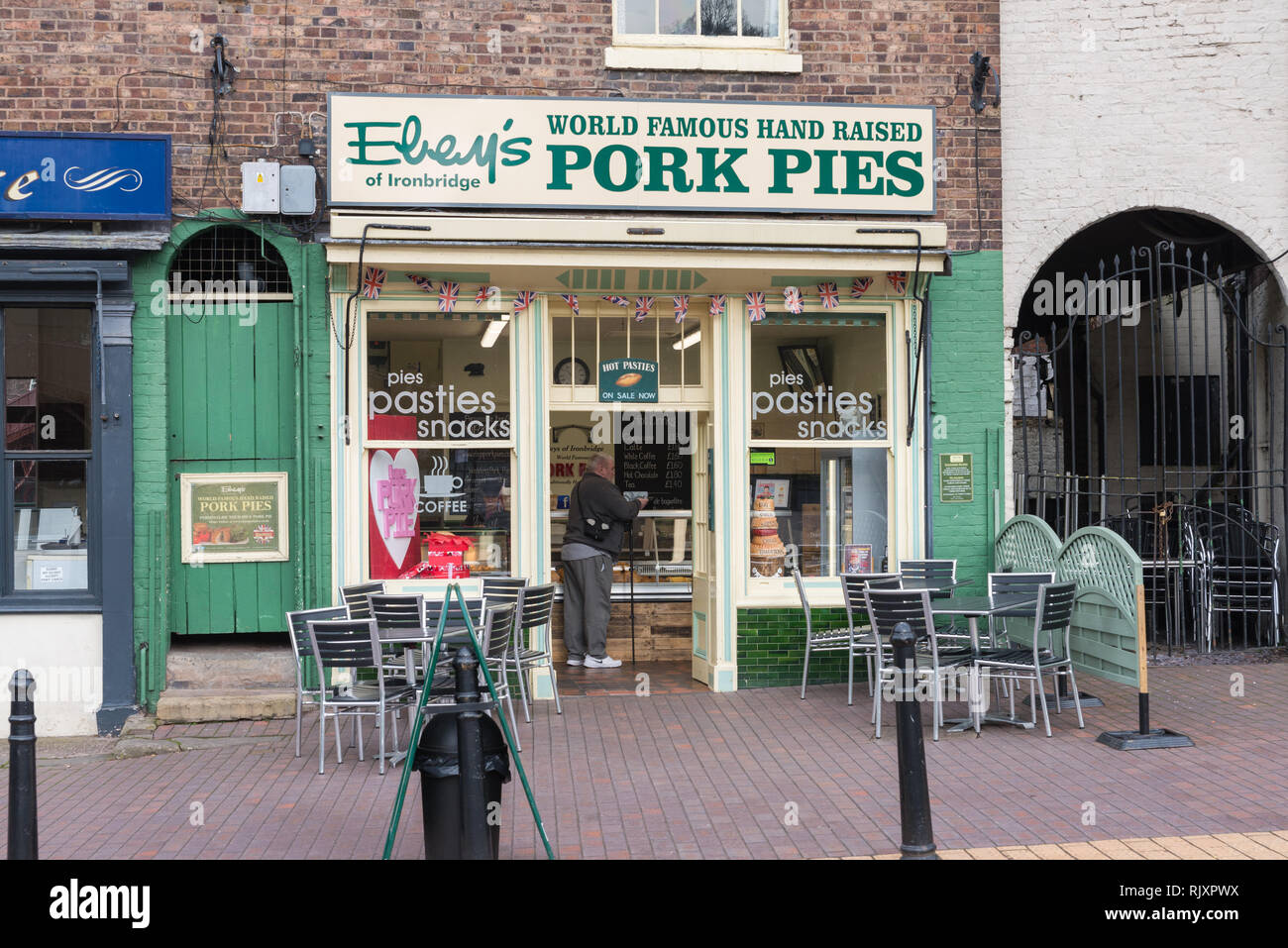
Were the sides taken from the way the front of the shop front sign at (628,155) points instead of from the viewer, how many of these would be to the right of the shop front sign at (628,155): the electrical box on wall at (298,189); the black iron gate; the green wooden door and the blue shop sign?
3

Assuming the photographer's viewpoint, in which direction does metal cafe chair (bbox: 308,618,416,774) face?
facing away from the viewer and to the right of the viewer

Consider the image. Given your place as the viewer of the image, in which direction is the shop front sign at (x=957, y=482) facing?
facing the viewer

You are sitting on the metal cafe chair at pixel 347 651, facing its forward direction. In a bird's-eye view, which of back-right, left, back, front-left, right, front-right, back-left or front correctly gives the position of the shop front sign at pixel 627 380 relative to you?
front

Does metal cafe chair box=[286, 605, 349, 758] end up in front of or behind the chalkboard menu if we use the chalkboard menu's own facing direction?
in front

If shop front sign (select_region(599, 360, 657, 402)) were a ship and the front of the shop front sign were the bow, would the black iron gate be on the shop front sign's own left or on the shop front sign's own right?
on the shop front sign's own left

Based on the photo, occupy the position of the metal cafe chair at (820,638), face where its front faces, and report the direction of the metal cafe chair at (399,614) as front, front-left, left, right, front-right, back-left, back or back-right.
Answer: back-right

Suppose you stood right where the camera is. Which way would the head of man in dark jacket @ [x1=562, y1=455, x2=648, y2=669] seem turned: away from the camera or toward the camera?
away from the camera

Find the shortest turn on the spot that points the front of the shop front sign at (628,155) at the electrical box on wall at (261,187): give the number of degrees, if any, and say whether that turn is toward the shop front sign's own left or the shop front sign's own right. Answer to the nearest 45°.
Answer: approximately 90° to the shop front sign's own right

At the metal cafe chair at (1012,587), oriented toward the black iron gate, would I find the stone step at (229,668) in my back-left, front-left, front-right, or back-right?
back-left

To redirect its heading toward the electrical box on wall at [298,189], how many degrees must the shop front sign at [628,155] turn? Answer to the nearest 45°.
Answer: approximately 90° to its right

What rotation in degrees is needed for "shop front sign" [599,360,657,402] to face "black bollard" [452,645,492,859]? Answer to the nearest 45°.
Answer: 0° — it already faces it

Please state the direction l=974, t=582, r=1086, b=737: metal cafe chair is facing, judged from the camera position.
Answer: facing away from the viewer and to the left of the viewer
